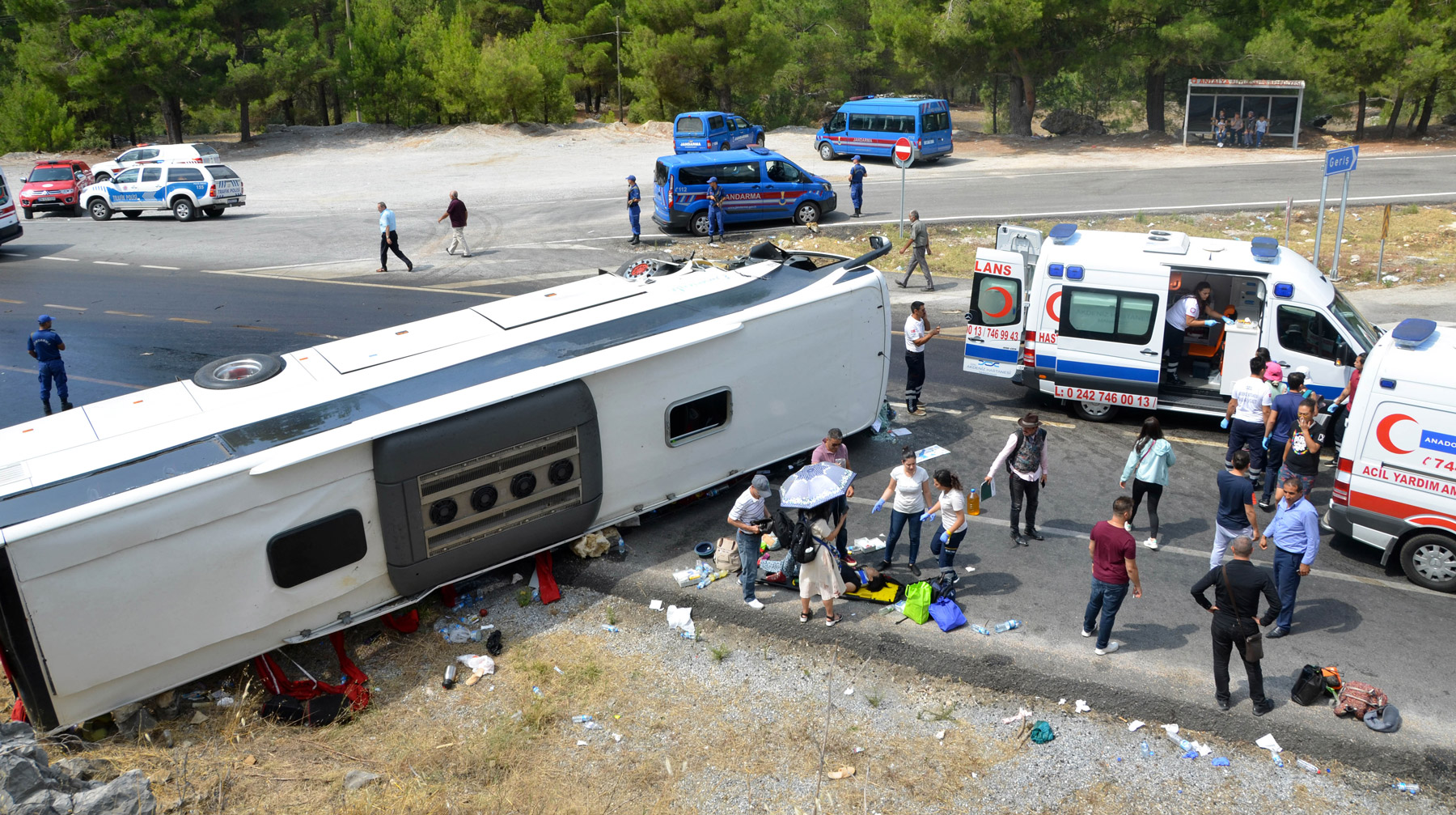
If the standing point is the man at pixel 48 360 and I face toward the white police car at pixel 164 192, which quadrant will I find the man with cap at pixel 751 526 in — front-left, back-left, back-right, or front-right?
back-right

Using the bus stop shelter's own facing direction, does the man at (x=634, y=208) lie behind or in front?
in front

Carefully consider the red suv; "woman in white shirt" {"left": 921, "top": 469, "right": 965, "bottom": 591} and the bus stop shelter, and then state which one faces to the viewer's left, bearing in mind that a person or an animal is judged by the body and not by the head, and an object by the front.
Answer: the woman in white shirt

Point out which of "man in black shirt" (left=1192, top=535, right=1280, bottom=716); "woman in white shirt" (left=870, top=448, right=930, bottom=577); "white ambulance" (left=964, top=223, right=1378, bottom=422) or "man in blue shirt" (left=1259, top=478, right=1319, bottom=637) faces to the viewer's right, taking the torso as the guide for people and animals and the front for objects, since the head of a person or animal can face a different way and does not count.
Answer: the white ambulance

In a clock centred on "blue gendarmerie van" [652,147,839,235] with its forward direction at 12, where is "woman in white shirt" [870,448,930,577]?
The woman in white shirt is roughly at 3 o'clock from the blue gendarmerie van.

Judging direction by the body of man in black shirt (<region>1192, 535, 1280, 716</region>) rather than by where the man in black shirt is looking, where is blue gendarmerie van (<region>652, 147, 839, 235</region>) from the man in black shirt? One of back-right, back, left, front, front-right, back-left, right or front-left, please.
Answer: front-left

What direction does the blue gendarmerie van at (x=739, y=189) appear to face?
to the viewer's right

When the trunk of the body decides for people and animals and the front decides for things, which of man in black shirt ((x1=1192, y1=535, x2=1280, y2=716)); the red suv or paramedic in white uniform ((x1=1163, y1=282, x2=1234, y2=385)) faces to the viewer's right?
the paramedic in white uniform

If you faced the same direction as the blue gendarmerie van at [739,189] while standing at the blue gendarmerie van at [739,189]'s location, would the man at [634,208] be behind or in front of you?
behind

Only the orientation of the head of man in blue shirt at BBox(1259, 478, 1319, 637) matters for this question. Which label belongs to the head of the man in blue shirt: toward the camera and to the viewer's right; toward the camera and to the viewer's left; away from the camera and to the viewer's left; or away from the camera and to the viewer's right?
toward the camera and to the viewer's left

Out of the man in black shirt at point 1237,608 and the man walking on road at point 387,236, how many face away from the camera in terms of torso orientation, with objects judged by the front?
1

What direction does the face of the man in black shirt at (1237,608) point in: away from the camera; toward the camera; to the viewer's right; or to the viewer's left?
away from the camera

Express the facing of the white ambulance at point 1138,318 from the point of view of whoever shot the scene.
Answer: facing to the right of the viewer

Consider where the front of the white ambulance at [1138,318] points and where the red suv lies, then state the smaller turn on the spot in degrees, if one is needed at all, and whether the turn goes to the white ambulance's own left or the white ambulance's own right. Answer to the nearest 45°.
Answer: approximately 180°

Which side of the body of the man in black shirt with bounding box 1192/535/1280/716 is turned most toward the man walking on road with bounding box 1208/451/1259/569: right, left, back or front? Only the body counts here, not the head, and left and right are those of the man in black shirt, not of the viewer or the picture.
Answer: front
